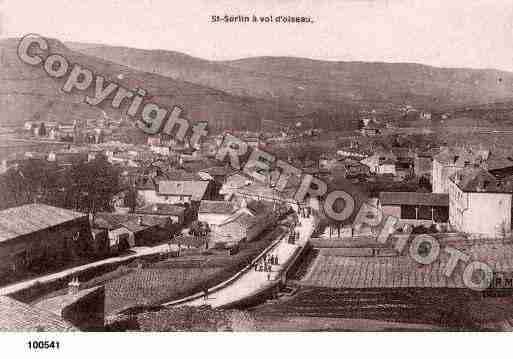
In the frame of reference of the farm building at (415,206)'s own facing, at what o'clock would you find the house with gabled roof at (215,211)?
The house with gabled roof is roughly at 2 o'clock from the farm building.

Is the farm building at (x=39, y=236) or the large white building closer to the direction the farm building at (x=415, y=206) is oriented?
the farm building

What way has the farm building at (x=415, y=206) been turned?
toward the camera

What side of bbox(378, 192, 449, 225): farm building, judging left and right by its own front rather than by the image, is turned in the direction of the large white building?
left

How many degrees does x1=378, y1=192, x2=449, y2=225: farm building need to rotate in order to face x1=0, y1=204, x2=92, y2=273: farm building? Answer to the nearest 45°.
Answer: approximately 45° to its right

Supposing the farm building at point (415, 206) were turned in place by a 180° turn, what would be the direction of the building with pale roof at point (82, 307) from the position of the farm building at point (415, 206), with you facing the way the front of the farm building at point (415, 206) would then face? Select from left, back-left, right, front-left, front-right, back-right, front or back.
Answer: back-left

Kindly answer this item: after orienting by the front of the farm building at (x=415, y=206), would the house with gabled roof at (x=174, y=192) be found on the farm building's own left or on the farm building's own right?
on the farm building's own right
